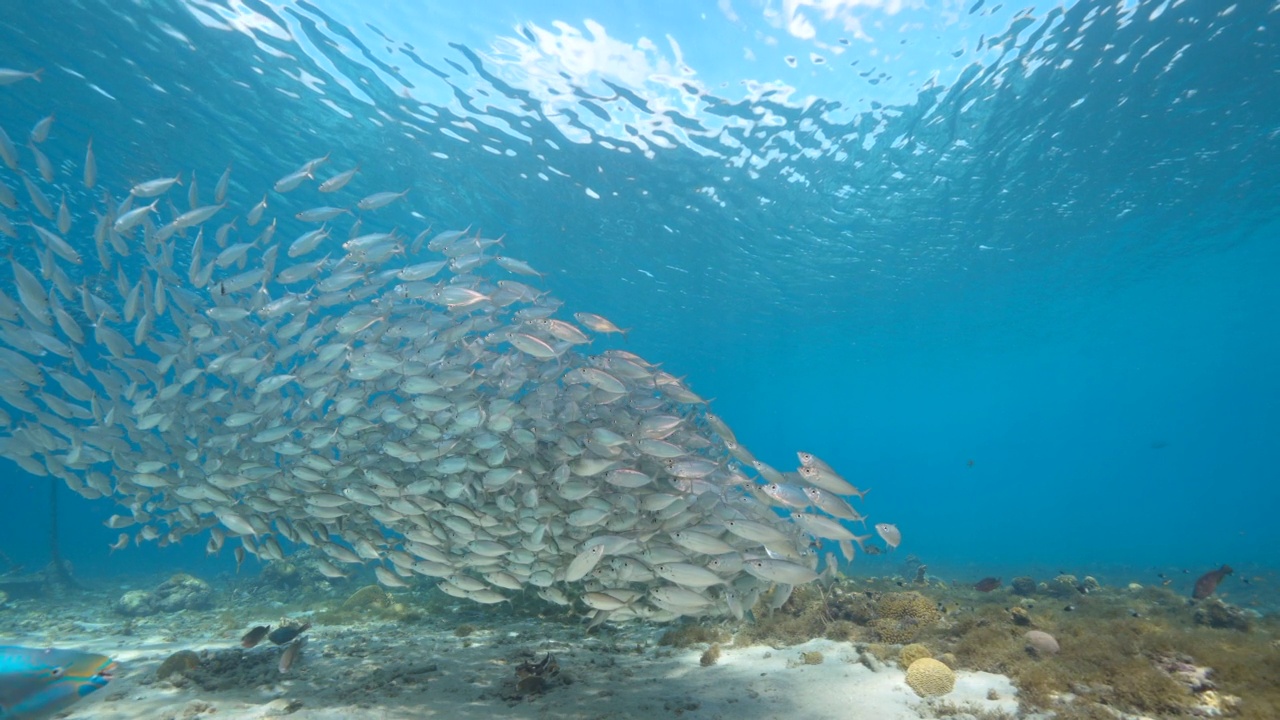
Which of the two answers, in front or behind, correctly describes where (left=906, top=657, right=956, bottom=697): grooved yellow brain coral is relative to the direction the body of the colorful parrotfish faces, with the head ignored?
in front

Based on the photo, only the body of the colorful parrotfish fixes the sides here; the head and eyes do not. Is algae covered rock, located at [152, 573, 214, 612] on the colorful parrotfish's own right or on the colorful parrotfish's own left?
on the colorful parrotfish's own left

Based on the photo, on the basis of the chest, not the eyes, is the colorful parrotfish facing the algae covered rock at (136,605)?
no

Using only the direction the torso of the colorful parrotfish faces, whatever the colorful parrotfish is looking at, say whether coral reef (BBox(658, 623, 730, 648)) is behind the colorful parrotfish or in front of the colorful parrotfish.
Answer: in front

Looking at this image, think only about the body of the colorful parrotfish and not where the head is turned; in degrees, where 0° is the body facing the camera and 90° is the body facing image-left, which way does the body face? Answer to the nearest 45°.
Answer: approximately 270°
